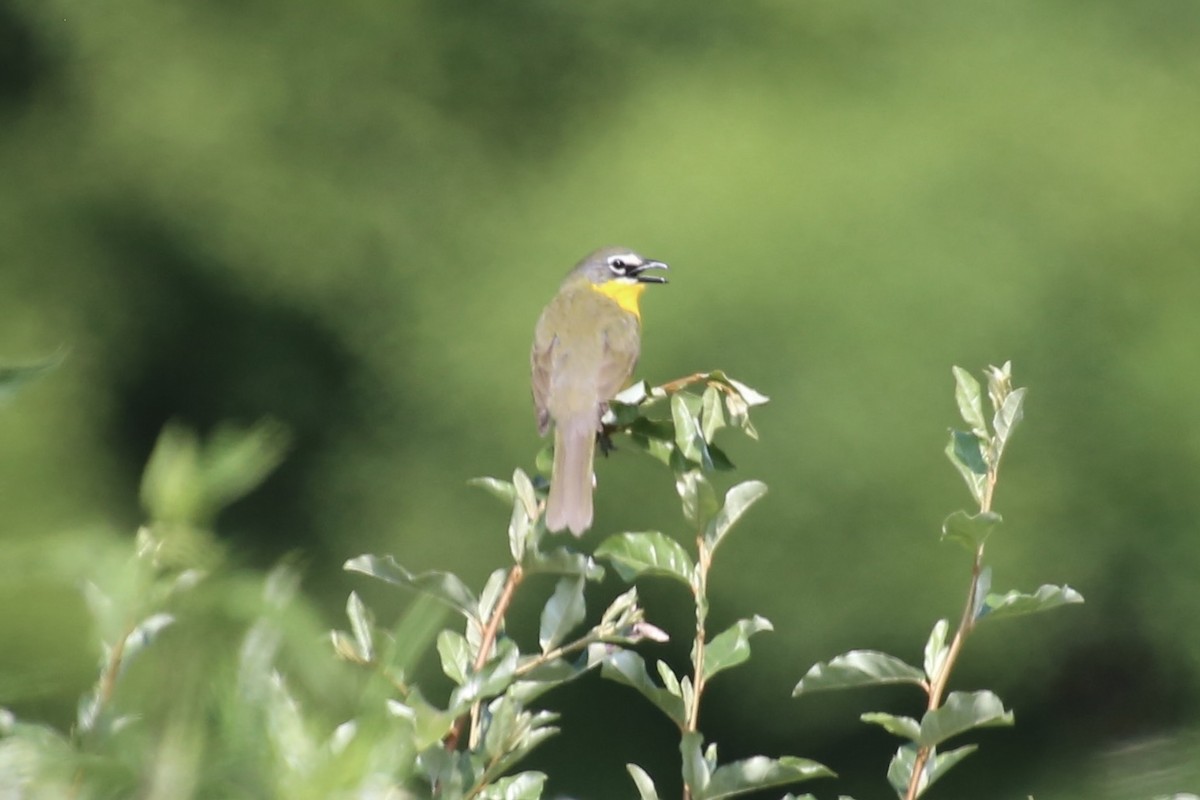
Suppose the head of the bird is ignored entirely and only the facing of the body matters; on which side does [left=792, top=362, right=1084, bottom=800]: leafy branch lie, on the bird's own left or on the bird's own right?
on the bird's own right

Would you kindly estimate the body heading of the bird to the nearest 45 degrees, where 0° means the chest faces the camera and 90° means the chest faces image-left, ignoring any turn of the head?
approximately 225°
